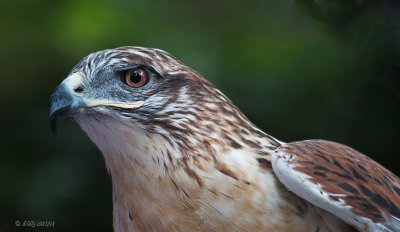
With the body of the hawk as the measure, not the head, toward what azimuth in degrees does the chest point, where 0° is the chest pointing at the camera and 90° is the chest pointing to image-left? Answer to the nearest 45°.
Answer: approximately 90°
